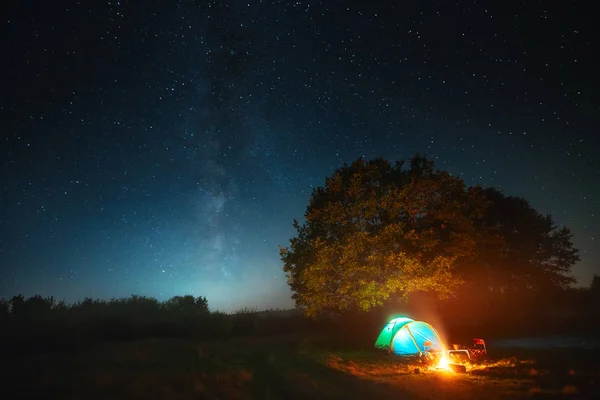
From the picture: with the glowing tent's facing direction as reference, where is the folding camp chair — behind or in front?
in front

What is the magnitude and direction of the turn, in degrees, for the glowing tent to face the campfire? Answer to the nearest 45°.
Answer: approximately 45° to its right

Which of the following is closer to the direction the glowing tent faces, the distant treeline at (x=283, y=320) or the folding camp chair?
the folding camp chair

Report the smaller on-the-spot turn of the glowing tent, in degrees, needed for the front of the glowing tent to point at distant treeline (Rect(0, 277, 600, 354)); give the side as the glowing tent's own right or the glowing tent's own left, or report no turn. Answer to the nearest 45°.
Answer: approximately 180°

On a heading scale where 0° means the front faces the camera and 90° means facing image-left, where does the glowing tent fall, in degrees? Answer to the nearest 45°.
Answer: approximately 315°
